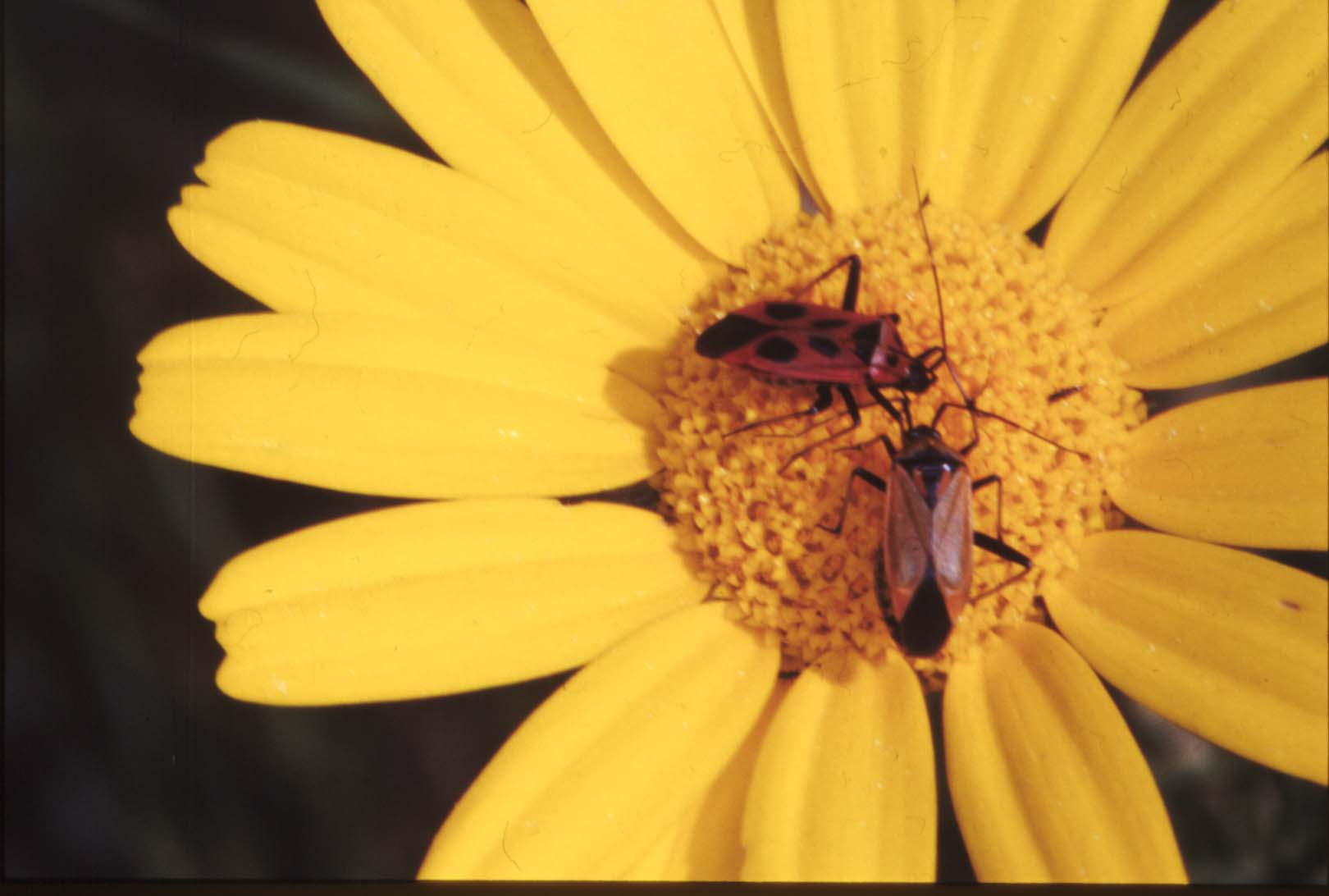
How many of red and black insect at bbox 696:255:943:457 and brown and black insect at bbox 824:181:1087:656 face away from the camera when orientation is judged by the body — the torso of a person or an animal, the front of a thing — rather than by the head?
1

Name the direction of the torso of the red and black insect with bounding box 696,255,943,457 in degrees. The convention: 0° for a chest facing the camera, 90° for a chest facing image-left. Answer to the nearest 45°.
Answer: approximately 270°

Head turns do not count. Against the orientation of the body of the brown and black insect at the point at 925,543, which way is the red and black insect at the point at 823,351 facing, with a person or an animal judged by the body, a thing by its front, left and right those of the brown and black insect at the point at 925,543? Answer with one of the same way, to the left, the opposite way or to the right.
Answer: to the right

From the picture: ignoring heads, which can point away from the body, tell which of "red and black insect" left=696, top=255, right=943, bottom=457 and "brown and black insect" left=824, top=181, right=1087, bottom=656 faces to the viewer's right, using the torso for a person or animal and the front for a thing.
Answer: "red and black insect" left=696, top=255, right=943, bottom=457

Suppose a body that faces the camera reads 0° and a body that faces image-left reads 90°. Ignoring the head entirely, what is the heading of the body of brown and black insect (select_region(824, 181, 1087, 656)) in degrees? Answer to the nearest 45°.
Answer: approximately 180°
